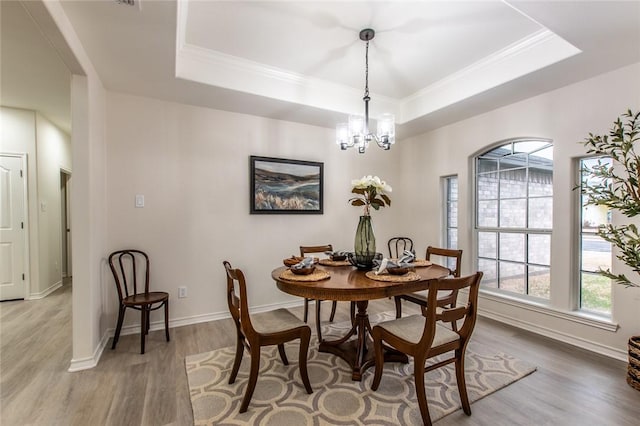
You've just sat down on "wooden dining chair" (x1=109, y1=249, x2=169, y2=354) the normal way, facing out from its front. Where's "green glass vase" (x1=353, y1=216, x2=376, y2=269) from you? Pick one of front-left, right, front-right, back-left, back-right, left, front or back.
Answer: front

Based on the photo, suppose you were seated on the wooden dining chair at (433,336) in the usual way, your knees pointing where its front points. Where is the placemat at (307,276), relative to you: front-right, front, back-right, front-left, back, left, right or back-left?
front-left

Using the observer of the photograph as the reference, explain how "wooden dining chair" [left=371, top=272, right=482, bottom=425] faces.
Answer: facing away from the viewer and to the left of the viewer

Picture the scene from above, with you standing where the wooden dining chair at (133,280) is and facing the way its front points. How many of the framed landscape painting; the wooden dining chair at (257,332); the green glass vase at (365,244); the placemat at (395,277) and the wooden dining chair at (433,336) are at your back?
0

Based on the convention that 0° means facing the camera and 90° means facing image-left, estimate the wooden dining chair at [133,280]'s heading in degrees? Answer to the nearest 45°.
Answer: approximately 315°

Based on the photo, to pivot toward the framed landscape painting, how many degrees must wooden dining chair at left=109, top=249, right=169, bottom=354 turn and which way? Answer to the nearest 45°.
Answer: approximately 45° to its left

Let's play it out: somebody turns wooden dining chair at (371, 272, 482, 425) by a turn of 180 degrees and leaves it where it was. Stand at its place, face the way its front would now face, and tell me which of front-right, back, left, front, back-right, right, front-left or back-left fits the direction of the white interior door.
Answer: back-right

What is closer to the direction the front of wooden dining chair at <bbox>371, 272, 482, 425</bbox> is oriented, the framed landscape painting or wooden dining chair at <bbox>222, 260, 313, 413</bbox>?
the framed landscape painting

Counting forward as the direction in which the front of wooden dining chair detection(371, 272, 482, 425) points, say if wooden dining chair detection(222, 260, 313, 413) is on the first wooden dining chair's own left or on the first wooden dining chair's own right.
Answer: on the first wooden dining chair's own left

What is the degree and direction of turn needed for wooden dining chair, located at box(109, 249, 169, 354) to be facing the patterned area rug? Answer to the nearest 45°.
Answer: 0° — it already faces it

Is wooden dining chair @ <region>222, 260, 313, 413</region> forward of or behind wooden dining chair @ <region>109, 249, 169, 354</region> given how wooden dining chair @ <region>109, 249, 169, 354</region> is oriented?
forward

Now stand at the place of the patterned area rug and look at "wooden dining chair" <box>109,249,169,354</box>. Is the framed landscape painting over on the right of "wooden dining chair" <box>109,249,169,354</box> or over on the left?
right

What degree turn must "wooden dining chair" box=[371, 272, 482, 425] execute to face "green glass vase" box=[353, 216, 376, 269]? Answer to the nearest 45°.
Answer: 0° — it already faces it
